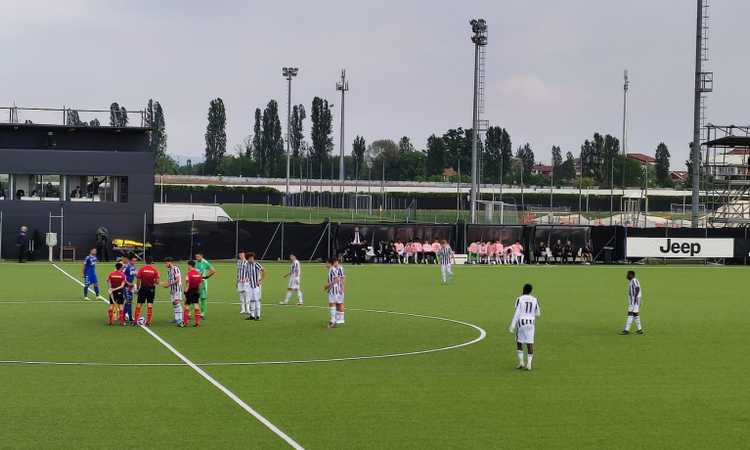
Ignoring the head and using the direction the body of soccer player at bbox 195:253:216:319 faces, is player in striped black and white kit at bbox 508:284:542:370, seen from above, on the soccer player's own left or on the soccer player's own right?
on the soccer player's own left

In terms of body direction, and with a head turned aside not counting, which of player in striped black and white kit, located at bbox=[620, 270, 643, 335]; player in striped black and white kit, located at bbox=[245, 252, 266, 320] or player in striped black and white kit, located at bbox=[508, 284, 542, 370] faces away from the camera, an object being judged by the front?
player in striped black and white kit, located at bbox=[508, 284, 542, 370]

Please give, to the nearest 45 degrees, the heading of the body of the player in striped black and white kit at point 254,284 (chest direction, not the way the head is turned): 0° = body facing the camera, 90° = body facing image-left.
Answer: approximately 45°

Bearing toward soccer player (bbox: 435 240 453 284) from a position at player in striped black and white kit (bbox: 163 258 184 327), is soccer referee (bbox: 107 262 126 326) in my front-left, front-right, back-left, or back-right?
back-left

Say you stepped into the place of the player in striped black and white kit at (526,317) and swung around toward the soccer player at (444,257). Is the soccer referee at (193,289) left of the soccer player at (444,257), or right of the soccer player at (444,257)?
left

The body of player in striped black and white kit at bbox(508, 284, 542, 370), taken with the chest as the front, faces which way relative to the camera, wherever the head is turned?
away from the camera

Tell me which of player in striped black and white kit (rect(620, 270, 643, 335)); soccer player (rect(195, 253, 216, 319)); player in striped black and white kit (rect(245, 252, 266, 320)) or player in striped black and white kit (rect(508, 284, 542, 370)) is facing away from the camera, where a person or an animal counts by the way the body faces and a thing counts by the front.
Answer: player in striped black and white kit (rect(508, 284, 542, 370))
